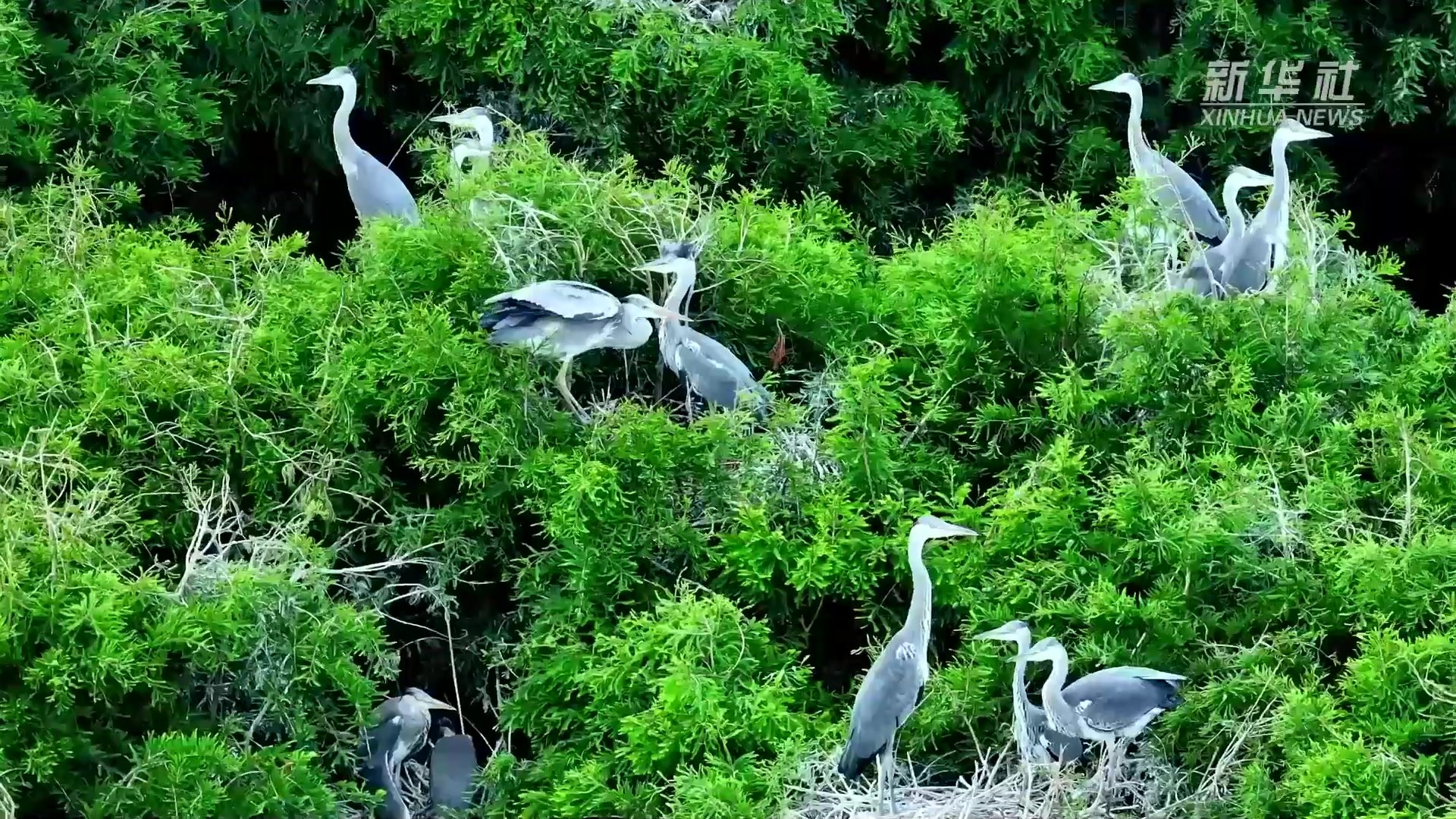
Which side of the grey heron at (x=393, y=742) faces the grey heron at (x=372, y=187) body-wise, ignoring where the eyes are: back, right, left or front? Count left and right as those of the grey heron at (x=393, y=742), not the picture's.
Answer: left

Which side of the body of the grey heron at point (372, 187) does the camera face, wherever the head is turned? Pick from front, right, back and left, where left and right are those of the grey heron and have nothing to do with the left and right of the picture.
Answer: left

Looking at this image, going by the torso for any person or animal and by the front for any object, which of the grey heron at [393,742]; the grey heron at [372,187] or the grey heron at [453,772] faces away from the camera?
the grey heron at [453,772]

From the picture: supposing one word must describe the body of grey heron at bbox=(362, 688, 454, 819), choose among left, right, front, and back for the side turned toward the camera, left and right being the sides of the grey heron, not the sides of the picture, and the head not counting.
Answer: right

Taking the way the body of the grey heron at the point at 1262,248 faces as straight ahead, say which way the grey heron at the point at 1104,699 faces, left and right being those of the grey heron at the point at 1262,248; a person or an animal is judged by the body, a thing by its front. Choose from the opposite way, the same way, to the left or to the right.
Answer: the opposite way

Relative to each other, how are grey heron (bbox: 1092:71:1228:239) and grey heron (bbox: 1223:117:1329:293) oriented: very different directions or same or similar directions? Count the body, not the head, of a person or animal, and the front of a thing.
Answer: very different directions

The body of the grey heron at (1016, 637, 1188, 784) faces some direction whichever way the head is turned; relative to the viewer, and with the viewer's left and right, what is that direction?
facing to the left of the viewer

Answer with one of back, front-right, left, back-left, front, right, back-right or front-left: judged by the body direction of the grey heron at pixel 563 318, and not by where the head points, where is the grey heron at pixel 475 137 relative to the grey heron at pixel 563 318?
left

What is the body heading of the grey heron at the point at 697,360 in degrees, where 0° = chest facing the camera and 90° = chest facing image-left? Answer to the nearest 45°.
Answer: approximately 90°

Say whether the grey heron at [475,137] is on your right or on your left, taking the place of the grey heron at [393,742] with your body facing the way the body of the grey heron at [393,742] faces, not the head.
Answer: on your left

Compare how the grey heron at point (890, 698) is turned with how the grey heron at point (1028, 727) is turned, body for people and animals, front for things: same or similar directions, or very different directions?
very different directions

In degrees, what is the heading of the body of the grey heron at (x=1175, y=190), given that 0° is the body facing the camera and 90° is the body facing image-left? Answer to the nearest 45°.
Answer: approximately 90°

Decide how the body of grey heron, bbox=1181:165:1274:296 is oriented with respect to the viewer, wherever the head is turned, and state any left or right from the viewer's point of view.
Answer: facing to the right of the viewer

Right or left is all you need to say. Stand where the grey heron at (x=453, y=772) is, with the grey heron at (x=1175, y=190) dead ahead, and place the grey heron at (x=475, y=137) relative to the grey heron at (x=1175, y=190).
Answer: left

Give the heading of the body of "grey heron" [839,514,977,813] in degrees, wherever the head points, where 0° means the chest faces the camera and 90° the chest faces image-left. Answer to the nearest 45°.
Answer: approximately 270°

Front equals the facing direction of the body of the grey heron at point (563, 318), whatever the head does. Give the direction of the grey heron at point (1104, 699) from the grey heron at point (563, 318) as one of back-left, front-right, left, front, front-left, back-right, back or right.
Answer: front-right
